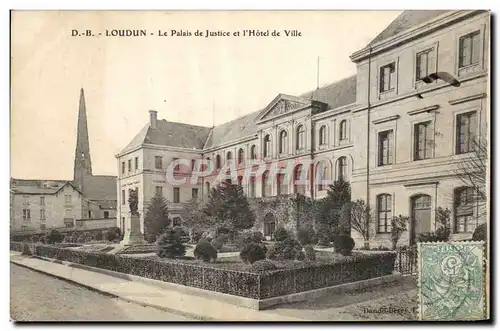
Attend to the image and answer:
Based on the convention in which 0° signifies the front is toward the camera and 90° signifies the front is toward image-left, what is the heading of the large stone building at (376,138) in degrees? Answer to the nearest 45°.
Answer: approximately 45°

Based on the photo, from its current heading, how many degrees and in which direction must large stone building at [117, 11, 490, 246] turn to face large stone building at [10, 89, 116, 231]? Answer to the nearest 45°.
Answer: approximately 45° to its right
